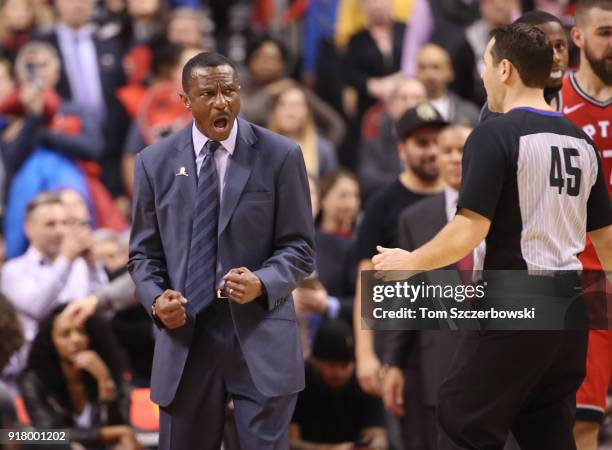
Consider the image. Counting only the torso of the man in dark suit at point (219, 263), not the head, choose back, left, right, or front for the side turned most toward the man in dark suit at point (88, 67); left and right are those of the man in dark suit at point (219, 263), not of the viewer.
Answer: back

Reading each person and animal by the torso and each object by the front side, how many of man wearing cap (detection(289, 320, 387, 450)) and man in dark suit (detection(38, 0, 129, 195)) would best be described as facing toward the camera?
2

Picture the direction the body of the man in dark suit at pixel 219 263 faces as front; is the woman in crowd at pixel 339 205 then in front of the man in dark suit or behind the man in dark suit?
behind

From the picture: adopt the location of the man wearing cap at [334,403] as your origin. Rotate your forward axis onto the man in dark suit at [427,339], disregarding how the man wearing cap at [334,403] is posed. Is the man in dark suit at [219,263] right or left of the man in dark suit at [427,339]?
right

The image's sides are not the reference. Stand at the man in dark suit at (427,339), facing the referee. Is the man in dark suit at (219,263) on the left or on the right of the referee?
right

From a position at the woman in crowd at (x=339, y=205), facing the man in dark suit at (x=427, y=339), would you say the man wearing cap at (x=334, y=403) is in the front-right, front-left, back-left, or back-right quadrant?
front-right

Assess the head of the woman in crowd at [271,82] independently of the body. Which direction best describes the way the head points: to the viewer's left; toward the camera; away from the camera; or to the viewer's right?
toward the camera

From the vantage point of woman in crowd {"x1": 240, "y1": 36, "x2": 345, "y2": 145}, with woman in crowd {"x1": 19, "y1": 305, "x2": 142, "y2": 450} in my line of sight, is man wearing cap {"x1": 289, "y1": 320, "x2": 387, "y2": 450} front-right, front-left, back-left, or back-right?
front-left

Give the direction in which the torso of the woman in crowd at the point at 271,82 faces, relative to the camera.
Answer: toward the camera

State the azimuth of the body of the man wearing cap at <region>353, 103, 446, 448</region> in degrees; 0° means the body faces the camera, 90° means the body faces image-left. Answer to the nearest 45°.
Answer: approximately 315°

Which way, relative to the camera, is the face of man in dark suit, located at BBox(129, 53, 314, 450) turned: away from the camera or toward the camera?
toward the camera

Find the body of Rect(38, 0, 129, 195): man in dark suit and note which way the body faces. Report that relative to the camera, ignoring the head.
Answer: toward the camera

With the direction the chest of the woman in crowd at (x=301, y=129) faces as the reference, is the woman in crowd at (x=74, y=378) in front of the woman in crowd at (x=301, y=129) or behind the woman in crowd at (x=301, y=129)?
in front

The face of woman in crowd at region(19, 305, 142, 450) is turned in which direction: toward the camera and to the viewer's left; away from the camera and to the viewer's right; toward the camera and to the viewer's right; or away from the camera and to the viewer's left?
toward the camera and to the viewer's right

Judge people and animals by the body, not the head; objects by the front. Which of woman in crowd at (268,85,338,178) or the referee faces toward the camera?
the woman in crowd

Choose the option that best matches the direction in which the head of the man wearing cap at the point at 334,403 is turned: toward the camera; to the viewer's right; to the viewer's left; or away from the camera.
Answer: toward the camera

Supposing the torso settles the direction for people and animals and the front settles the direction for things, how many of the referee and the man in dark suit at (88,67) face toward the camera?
1

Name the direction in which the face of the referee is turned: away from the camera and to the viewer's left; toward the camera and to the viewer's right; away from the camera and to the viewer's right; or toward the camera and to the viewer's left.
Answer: away from the camera and to the viewer's left

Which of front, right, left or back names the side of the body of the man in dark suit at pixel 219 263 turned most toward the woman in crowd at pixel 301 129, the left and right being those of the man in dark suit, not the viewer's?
back

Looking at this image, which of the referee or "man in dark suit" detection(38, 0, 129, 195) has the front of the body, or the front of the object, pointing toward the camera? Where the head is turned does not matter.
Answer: the man in dark suit
